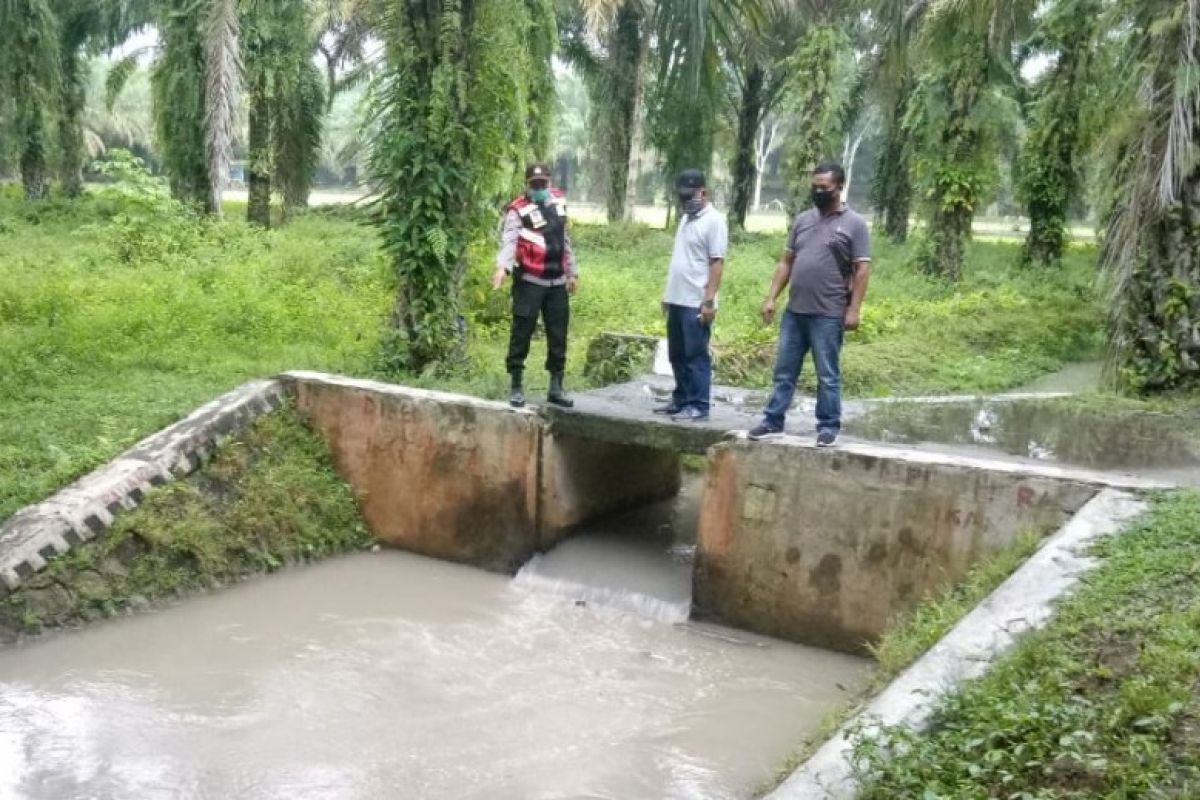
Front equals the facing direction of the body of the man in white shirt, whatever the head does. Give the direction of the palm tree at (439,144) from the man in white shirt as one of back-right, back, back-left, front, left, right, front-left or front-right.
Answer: right

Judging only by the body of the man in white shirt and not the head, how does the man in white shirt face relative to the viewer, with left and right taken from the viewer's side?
facing the viewer and to the left of the viewer

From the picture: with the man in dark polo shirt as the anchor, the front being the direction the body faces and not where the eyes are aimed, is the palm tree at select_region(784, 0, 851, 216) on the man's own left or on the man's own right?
on the man's own right

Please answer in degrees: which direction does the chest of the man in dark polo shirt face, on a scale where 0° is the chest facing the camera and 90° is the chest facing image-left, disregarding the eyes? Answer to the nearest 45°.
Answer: approximately 45°

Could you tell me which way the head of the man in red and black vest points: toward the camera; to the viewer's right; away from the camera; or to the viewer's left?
toward the camera

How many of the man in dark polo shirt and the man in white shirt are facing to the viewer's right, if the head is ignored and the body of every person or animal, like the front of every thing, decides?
0

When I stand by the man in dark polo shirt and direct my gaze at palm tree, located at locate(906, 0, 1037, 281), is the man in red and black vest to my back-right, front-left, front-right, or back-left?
front-left

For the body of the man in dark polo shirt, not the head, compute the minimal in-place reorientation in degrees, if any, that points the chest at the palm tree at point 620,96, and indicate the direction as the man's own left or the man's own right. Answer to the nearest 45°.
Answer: approximately 135° to the man's own right

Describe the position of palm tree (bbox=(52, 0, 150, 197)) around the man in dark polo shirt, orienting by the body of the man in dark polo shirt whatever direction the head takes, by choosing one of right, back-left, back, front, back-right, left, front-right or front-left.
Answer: right

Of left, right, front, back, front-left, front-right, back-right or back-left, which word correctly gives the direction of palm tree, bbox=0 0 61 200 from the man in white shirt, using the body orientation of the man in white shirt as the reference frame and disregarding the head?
right

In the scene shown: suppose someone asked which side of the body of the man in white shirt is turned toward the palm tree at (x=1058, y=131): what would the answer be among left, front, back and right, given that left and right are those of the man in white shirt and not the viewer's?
back

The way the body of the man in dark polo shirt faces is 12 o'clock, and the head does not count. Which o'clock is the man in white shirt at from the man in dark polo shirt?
The man in white shirt is roughly at 3 o'clock from the man in dark polo shirt.

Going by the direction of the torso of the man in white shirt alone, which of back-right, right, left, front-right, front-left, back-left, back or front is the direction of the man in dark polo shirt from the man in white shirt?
left

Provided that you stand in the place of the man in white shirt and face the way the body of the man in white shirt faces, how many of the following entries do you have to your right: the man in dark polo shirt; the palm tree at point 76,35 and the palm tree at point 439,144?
2
